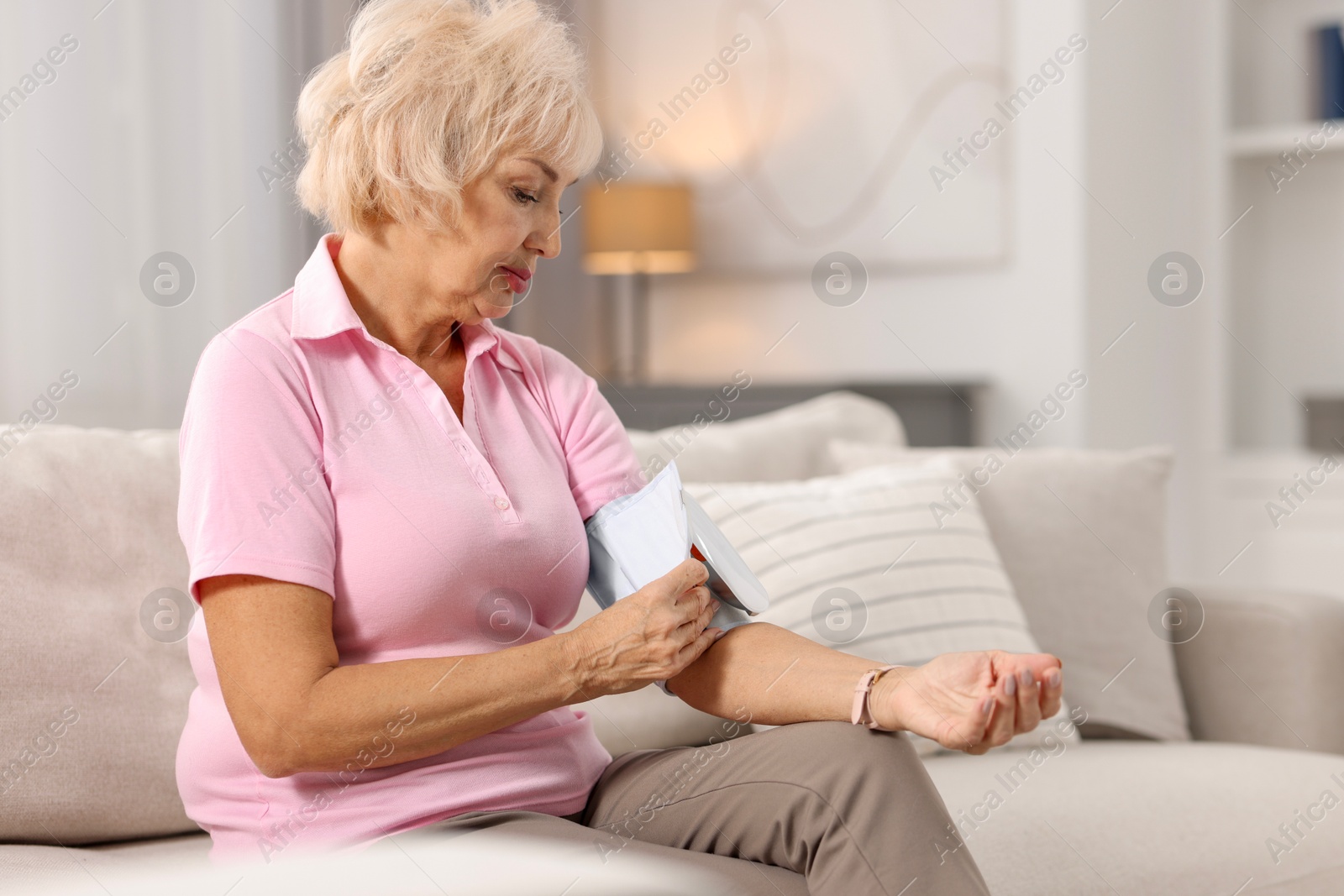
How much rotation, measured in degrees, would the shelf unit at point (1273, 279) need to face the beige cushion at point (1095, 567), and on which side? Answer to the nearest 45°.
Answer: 0° — it already faces it

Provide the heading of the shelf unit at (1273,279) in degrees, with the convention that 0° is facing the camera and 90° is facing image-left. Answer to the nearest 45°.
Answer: approximately 0°

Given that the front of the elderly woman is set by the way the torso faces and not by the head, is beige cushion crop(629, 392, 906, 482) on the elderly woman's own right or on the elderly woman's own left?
on the elderly woman's own left

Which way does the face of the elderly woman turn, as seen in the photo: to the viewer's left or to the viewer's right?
to the viewer's right

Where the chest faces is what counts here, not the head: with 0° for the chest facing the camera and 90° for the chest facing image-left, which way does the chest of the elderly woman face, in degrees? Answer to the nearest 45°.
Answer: approximately 315°

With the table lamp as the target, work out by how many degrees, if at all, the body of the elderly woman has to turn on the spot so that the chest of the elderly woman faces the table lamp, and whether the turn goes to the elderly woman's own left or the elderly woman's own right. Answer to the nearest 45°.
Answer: approximately 135° to the elderly woman's own left
